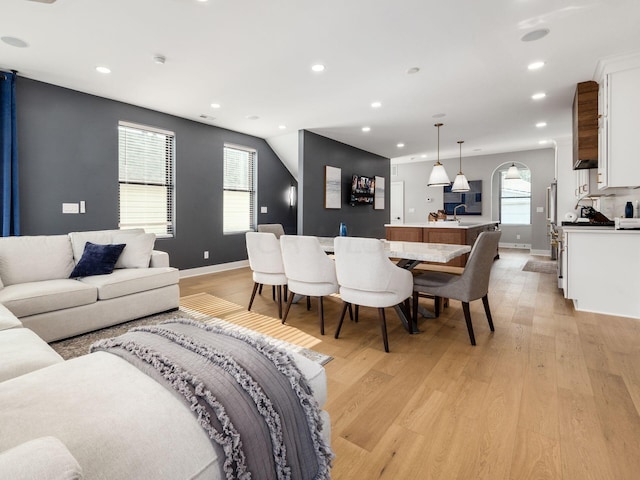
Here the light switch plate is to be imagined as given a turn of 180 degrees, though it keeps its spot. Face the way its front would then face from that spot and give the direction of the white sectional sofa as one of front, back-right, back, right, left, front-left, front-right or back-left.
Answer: back

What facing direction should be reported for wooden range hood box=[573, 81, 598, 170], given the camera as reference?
facing to the left of the viewer

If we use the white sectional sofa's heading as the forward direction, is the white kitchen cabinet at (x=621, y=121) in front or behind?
in front

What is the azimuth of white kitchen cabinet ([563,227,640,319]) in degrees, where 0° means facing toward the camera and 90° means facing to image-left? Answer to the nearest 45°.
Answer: approximately 90°

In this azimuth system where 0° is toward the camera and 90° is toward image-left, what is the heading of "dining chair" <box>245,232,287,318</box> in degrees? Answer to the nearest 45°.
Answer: approximately 225°

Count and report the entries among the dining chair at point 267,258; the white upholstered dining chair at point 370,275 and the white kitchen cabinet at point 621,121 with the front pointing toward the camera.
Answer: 0

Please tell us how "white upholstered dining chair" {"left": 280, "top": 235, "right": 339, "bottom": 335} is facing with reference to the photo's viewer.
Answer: facing away from the viewer and to the right of the viewer

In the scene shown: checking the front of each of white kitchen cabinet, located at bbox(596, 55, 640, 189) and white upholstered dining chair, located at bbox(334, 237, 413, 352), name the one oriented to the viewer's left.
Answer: the white kitchen cabinet
